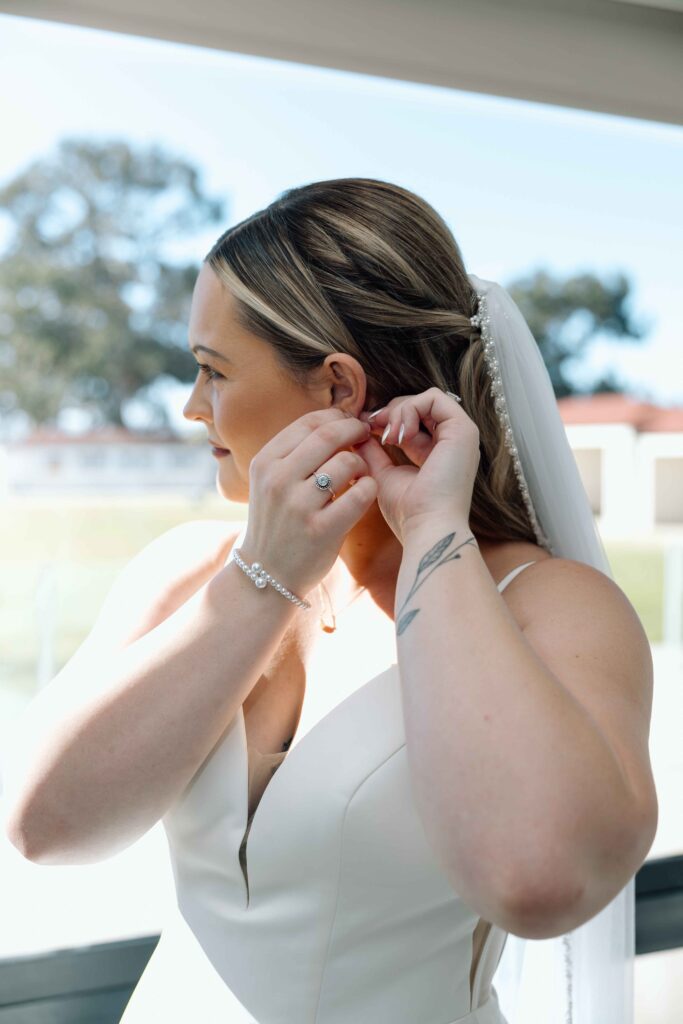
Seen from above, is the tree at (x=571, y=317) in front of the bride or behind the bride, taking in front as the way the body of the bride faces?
behind

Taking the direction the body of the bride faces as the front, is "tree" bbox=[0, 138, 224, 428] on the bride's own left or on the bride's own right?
on the bride's own right

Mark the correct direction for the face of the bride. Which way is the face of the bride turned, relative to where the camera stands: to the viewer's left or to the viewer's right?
to the viewer's left
